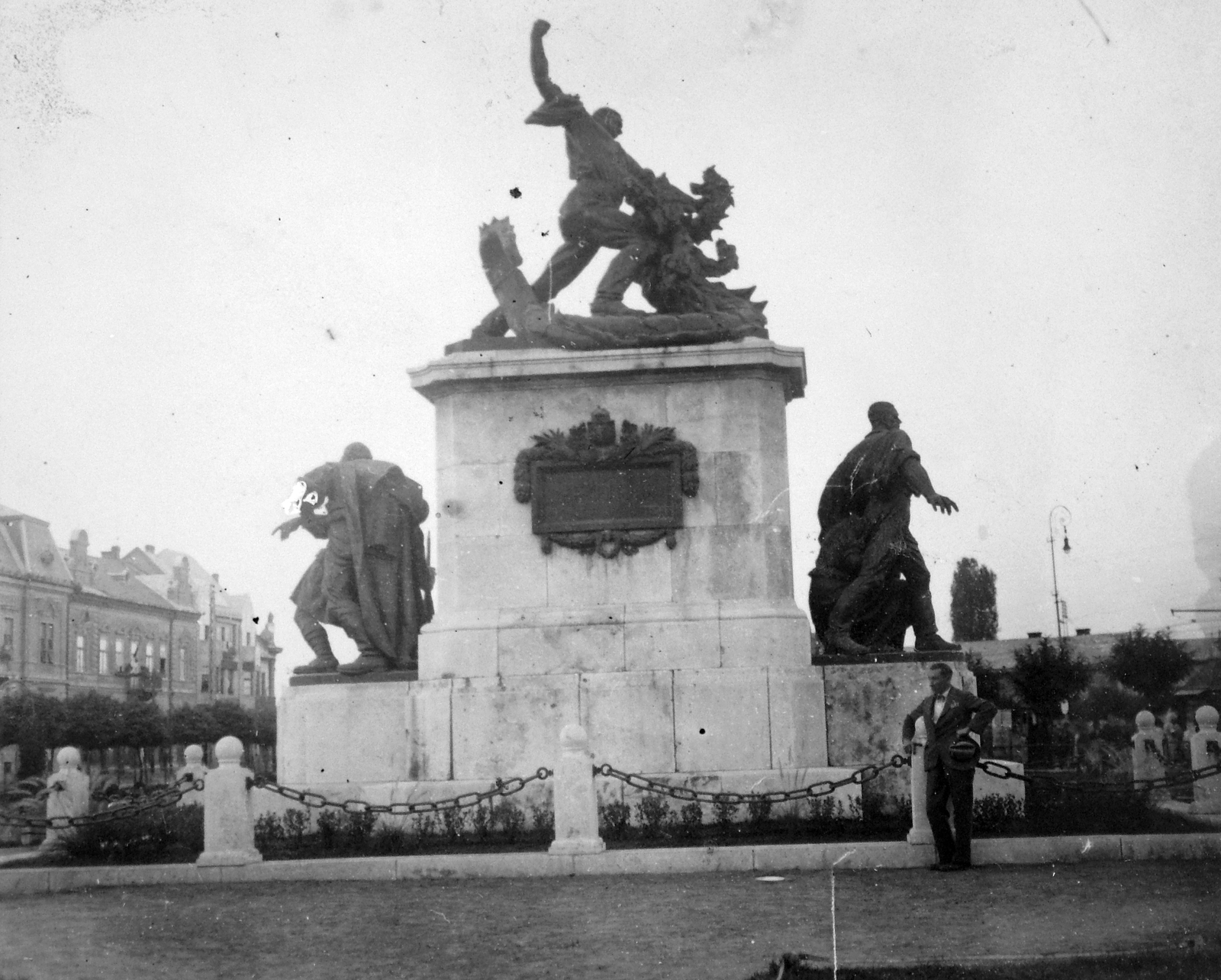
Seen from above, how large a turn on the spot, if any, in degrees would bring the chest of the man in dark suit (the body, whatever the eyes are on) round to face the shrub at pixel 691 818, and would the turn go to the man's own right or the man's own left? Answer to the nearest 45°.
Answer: approximately 90° to the man's own right

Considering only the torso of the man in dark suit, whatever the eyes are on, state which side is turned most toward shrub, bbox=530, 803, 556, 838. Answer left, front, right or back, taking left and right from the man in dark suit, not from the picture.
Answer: right

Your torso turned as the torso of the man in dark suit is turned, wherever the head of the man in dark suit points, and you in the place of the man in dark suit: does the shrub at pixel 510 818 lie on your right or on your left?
on your right

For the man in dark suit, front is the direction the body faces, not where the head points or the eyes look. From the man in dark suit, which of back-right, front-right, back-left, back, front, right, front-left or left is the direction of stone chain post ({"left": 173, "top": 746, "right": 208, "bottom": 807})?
right

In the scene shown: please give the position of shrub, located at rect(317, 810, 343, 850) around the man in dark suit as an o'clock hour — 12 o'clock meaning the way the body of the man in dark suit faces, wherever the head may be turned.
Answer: The shrub is roughly at 2 o'clock from the man in dark suit.

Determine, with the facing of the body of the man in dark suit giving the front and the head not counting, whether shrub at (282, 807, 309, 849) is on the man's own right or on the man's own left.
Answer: on the man's own right

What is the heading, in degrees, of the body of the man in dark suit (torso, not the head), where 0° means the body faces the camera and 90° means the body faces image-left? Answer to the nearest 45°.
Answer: approximately 45°

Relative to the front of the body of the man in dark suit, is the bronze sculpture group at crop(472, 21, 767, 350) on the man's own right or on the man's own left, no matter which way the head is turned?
on the man's own right

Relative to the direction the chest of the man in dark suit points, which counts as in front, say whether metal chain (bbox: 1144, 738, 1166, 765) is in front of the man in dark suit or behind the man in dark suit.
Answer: behind

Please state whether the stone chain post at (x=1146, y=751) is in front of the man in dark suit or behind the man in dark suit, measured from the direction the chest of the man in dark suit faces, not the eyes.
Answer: behind
